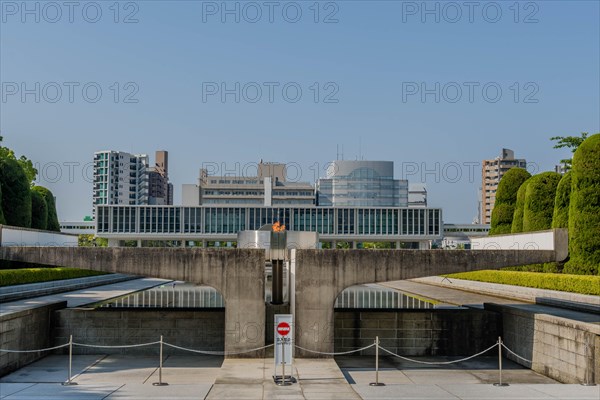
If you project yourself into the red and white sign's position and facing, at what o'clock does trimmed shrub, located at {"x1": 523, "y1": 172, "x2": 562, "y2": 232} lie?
The trimmed shrub is roughly at 7 o'clock from the red and white sign.

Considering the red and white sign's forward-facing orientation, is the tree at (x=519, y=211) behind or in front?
behind

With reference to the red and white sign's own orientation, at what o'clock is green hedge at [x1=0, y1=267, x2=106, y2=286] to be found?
The green hedge is roughly at 5 o'clock from the red and white sign.

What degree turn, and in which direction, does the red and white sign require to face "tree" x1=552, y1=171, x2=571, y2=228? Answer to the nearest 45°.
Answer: approximately 135° to its left

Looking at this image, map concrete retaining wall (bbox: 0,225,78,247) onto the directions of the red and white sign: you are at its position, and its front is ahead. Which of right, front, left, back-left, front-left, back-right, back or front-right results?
back-right

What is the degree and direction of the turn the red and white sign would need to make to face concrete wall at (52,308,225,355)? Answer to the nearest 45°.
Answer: approximately 135° to its right

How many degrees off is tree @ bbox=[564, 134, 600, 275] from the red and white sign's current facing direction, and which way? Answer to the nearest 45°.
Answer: approximately 135° to its left

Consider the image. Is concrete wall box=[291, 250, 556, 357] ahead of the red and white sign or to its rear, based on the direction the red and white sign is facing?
to the rear

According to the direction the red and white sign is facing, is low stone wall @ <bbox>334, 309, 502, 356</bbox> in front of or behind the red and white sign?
behind

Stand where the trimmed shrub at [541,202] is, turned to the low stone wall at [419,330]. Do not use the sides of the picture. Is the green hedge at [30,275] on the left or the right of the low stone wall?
right

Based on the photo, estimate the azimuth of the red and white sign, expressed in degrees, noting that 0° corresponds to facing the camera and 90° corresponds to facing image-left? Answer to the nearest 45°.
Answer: approximately 0°
